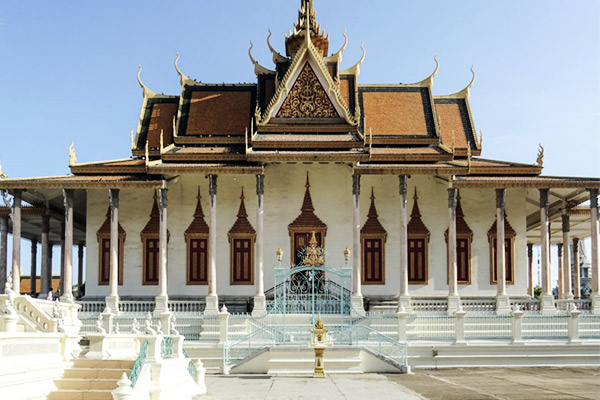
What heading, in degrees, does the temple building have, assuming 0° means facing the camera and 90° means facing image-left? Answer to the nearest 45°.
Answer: approximately 0°
